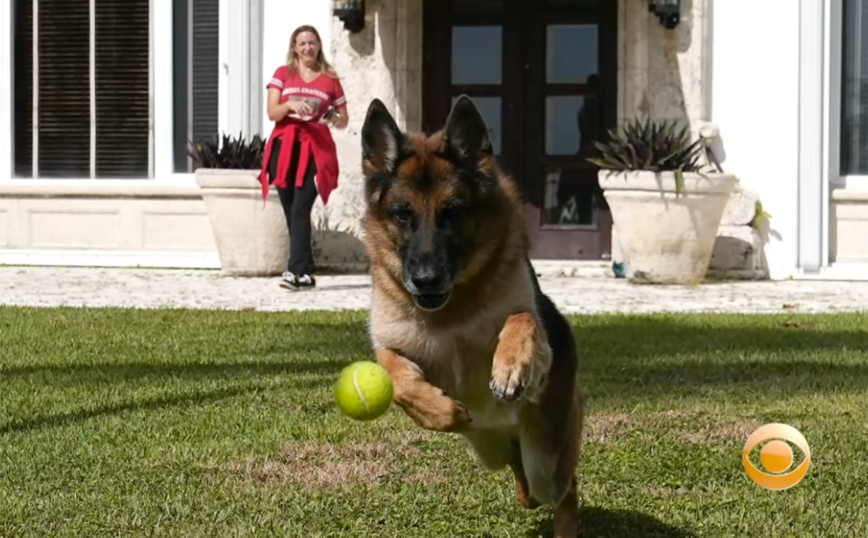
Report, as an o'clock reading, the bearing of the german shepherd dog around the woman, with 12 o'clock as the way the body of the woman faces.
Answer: The german shepherd dog is roughly at 12 o'clock from the woman.

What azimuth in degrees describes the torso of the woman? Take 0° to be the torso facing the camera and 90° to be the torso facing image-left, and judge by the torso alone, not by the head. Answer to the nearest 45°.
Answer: approximately 0°

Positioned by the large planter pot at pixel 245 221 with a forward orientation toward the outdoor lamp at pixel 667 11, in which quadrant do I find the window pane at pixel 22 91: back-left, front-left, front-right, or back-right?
back-left

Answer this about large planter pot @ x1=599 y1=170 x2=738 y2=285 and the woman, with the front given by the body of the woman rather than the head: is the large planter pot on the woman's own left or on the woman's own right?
on the woman's own left

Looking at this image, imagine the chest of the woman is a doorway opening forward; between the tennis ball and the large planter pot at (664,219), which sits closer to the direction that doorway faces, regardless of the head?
the tennis ball

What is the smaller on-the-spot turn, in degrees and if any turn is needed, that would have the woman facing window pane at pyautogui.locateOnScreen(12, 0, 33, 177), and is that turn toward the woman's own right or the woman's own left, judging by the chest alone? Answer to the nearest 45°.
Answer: approximately 135° to the woman's own right

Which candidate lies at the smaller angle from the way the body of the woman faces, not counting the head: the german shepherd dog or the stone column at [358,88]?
the german shepherd dog

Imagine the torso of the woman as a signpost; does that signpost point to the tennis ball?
yes

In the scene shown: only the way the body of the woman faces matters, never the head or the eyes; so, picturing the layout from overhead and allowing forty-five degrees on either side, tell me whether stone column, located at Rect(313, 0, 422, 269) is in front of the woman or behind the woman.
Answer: behind

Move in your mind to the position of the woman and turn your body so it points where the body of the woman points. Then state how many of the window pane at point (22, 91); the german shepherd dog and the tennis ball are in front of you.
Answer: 2

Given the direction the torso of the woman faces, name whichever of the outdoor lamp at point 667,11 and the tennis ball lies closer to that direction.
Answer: the tennis ball

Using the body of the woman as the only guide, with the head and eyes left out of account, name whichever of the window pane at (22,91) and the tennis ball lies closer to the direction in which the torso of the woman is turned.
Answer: the tennis ball
